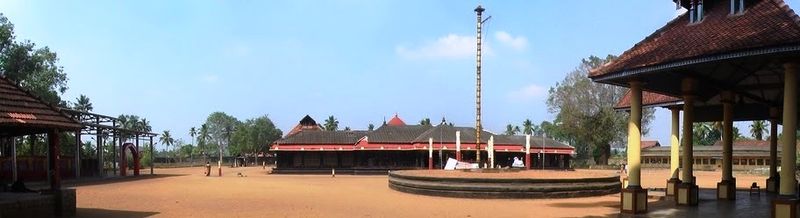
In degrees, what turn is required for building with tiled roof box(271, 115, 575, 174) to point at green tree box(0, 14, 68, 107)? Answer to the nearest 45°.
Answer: approximately 45° to its right

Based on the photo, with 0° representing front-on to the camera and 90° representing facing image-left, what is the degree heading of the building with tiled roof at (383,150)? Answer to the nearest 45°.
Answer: approximately 0°

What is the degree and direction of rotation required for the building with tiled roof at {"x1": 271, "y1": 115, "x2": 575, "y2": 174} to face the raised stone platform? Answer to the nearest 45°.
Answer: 0° — it already faces it

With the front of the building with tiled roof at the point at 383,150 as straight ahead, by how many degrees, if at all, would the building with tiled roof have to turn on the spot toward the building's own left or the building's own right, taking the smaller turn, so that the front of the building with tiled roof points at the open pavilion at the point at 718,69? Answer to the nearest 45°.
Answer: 0° — it already faces it
